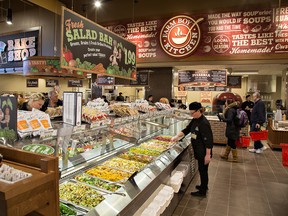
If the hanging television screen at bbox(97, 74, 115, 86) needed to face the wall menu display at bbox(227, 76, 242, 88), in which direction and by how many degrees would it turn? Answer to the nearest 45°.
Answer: approximately 90° to its left

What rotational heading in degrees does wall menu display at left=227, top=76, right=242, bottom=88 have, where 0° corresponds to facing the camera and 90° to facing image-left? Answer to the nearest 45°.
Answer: approximately 0°

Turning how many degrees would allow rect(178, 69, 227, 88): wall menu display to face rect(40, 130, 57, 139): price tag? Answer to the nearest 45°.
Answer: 0° — it already faces it

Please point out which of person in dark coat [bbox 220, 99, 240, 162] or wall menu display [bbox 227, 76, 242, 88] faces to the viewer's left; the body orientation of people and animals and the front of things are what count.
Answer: the person in dark coat

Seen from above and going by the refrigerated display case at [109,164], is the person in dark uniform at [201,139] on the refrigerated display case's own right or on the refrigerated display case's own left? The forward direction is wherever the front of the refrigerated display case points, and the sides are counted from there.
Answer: on the refrigerated display case's own left

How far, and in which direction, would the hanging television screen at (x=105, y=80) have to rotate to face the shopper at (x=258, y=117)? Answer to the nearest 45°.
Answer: approximately 45° to its left

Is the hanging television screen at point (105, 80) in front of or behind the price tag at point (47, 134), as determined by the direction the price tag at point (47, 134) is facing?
behind

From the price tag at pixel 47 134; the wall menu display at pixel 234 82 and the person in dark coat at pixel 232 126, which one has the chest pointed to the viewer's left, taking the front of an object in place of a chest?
the person in dark coat

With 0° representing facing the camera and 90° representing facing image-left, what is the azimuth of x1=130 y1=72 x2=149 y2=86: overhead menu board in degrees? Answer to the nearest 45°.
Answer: approximately 0°
